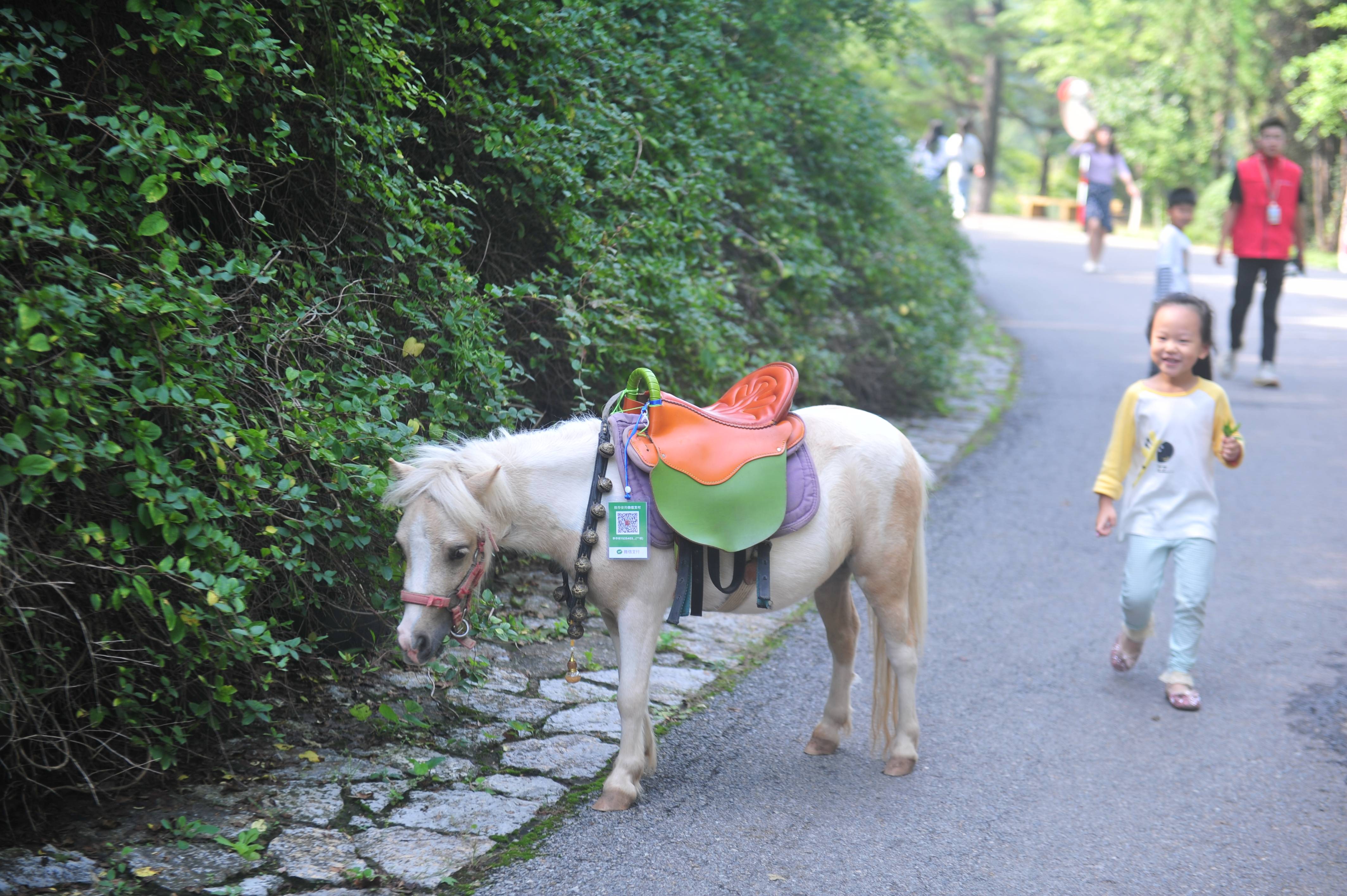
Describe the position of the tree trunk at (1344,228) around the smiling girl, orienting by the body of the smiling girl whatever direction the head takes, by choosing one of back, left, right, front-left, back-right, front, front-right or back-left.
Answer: back

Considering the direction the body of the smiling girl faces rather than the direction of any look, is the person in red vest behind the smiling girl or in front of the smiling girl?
behind

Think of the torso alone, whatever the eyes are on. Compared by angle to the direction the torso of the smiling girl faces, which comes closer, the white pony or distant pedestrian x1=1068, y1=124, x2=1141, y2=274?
the white pony

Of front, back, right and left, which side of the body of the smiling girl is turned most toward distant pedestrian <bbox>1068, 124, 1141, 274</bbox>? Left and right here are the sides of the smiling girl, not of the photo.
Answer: back

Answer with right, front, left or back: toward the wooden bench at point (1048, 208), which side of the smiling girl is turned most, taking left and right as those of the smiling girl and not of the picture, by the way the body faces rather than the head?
back

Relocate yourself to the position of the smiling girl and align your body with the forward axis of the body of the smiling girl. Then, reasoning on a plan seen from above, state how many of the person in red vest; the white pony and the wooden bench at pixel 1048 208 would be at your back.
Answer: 2

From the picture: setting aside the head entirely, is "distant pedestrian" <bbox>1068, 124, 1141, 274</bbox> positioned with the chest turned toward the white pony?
yes

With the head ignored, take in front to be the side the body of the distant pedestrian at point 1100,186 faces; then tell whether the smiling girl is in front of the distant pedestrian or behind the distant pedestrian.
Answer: in front
